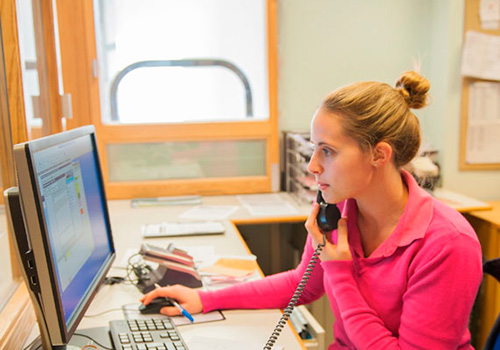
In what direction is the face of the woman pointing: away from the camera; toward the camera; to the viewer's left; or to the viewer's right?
to the viewer's left

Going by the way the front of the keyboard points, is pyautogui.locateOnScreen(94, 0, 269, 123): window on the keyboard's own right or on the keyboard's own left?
on the keyboard's own left

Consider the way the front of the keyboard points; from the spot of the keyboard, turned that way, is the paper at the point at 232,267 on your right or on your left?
on your left

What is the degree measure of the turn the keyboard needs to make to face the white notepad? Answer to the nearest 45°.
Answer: approximately 90° to its left

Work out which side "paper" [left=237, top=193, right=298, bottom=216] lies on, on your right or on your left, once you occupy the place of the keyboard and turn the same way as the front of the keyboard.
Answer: on your left

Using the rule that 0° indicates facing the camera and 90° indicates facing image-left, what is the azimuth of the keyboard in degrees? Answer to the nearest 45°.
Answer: approximately 270°

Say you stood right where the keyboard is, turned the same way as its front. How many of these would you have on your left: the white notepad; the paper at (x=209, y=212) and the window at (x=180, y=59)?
3

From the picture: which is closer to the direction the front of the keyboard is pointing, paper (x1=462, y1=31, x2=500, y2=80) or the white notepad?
the paper

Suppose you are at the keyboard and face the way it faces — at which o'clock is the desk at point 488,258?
The desk is roughly at 11 o'clock from the keyboard.

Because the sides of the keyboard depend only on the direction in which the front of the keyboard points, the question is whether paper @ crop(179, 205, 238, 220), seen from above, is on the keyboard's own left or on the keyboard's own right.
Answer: on the keyboard's own left
